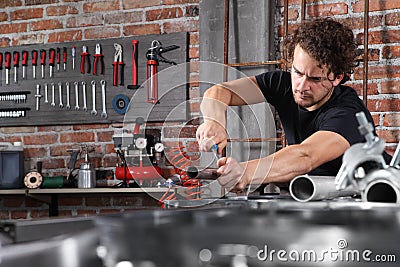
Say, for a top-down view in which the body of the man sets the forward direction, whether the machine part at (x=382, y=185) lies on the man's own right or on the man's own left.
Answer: on the man's own left

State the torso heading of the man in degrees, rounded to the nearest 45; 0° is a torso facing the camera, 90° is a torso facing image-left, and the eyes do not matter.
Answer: approximately 45°

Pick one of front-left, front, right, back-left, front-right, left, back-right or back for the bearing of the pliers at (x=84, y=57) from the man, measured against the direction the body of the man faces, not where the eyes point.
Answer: right

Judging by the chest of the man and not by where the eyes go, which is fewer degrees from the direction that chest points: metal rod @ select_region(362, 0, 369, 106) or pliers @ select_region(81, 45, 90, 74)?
the pliers

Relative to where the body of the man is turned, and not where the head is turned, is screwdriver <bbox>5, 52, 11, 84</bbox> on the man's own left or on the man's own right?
on the man's own right

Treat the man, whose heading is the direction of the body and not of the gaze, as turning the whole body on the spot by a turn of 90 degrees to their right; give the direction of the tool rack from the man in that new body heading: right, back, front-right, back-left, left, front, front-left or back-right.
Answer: front

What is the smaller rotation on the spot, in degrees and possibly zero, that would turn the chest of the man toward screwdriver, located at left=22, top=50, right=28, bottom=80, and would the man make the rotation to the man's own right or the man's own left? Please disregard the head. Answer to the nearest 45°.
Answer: approximately 90° to the man's own right

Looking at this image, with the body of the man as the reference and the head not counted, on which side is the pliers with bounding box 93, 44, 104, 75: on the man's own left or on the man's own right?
on the man's own right

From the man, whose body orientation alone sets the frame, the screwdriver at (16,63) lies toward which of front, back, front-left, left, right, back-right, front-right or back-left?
right
